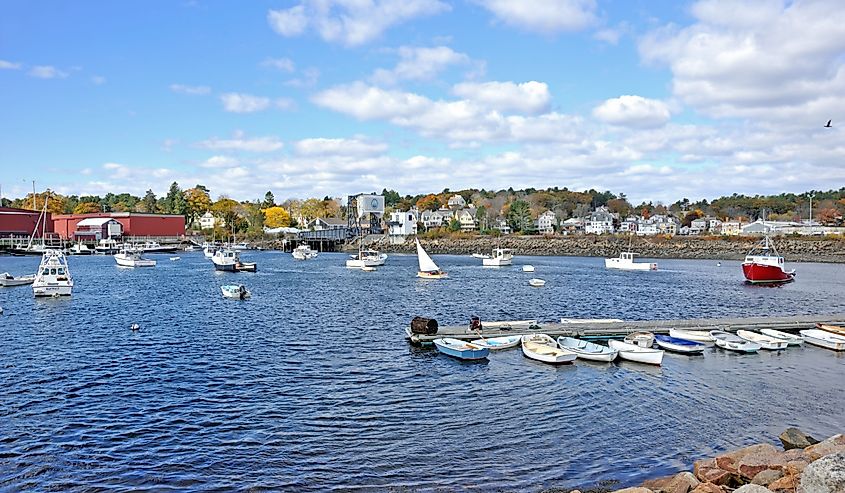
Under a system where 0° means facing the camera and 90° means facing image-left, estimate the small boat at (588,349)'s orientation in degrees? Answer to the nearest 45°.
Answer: approximately 135°

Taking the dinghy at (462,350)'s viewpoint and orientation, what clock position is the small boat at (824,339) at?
The small boat is roughly at 4 o'clock from the dinghy.

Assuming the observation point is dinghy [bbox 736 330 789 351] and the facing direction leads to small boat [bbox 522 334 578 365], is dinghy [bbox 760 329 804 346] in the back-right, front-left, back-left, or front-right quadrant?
back-right

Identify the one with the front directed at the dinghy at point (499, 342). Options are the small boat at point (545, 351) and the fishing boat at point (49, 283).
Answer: the small boat

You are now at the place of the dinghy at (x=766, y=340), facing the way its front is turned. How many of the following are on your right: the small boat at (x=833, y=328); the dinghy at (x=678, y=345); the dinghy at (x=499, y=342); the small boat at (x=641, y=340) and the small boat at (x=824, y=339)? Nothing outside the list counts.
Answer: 2
